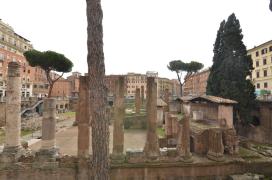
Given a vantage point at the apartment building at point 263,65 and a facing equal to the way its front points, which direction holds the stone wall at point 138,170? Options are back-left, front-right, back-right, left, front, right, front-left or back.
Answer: front-left

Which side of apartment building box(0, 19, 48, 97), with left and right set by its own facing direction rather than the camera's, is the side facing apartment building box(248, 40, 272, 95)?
front

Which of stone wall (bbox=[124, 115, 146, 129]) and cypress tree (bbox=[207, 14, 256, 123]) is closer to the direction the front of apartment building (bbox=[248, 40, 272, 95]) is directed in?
the stone wall

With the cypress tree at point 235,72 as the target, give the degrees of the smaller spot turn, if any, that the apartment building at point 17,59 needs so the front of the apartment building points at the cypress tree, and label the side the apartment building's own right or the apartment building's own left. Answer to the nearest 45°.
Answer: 0° — it already faces it

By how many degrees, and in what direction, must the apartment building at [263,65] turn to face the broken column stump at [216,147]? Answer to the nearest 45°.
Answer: approximately 45° to its left

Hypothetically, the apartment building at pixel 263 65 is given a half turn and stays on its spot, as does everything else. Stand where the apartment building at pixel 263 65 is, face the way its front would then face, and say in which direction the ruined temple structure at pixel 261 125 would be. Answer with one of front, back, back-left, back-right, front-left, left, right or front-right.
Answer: back-right

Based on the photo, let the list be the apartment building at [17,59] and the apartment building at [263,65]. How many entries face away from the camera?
0

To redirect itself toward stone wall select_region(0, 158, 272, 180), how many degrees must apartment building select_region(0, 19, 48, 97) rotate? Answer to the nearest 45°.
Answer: approximately 45° to its right

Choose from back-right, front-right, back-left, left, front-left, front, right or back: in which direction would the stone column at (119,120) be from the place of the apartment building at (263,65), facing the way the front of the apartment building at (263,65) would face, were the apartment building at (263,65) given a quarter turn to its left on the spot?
front-right

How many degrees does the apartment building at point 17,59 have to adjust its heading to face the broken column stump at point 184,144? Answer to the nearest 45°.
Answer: approximately 45° to its right

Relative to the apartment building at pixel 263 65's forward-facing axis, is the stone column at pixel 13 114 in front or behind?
in front

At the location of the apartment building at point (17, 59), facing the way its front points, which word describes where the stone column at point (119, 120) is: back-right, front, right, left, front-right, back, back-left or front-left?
front-right

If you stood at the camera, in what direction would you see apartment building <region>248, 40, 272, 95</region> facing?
facing the viewer and to the left of the viewer

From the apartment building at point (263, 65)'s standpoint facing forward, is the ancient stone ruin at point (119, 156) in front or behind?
in front

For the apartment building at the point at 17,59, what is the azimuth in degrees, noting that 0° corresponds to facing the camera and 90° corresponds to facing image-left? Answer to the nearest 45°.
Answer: approximately 315°
